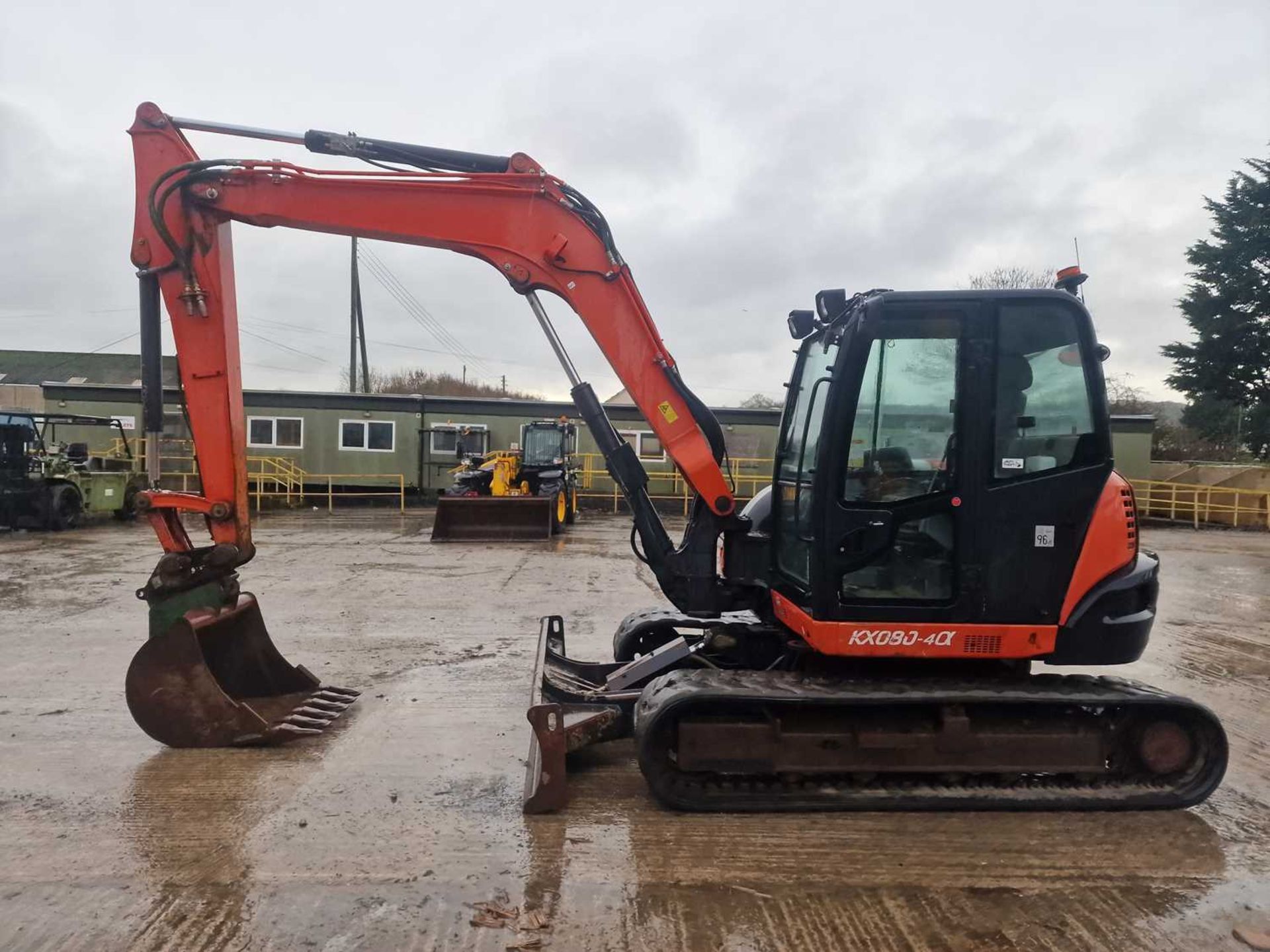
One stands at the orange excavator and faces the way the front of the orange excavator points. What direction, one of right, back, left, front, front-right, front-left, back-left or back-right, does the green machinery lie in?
front-right

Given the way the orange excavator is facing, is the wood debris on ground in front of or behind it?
in front

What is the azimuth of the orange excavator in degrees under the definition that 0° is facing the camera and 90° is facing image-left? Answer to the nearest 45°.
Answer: approximately 90°

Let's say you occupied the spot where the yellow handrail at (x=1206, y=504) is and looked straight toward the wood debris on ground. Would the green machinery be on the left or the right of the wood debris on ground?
right

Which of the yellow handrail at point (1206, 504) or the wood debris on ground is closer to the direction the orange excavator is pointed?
the wood debris on ground

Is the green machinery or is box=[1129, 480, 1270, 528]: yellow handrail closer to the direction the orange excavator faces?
the green machinery

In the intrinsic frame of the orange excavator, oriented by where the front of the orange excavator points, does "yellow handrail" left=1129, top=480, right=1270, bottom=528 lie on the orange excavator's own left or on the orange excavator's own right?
on the orange excavator's own right
